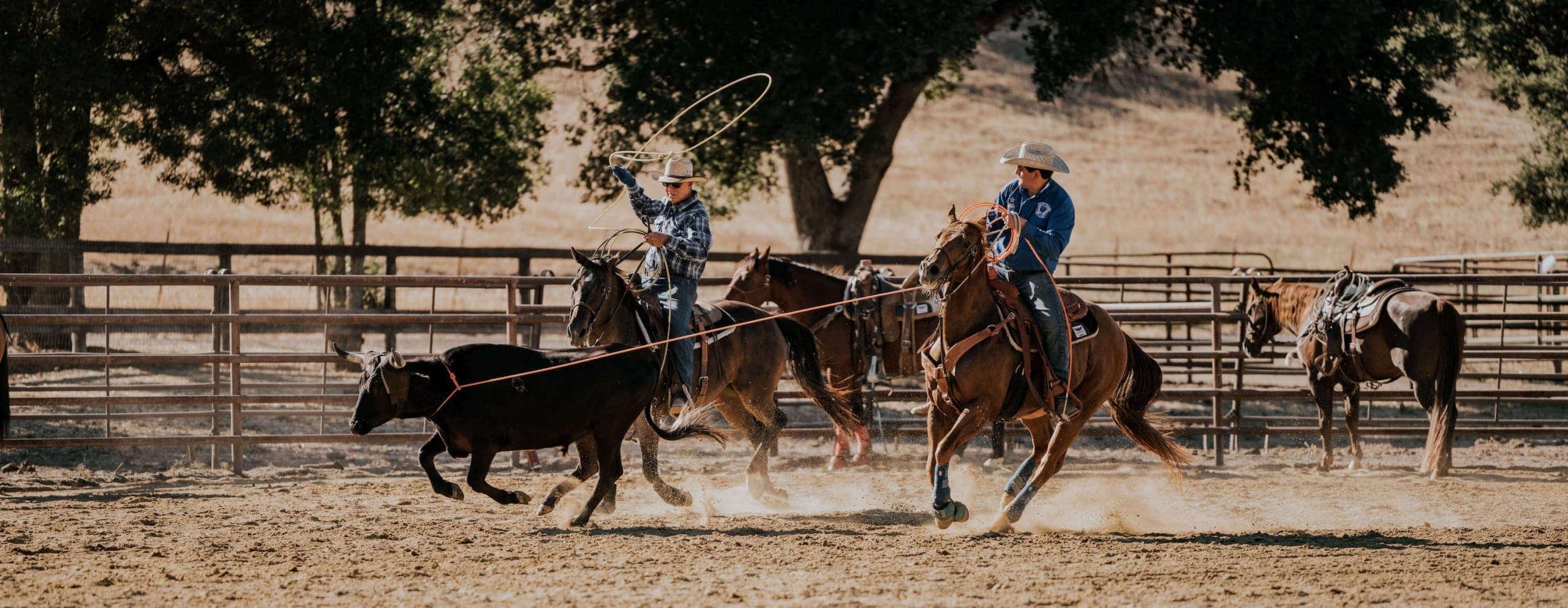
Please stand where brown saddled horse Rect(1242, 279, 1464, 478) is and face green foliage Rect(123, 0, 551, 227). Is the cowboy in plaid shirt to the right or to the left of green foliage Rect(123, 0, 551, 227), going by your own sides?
left

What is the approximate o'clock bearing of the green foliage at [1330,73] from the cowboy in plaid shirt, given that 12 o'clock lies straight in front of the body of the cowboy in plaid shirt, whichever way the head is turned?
The green foliage is roughly at 6 o'clock from the cowboy in plaid shirt.

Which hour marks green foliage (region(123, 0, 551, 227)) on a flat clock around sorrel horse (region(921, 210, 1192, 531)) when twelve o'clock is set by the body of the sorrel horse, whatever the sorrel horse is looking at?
The green foliage is roughly at 3 o'clock from the sorrel horse.

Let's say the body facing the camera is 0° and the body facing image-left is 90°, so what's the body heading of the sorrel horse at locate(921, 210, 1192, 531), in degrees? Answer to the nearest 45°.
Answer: approximately 45°

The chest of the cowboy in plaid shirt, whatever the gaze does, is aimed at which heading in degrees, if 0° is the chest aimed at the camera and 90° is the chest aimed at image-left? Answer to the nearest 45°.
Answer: approximately 45°

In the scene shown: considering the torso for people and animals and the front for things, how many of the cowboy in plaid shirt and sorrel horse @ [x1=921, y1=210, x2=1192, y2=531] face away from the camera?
0

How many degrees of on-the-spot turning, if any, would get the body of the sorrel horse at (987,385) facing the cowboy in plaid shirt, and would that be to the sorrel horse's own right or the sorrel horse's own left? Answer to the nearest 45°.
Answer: approximately 45° to the sorrel horse's own right

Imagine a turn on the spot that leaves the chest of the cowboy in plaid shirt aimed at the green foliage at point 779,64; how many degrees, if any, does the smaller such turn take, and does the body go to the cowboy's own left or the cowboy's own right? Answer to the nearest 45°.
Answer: approximately 135° to the cowboy's own right

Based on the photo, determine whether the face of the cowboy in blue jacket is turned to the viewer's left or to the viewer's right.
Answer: to the viewer's left

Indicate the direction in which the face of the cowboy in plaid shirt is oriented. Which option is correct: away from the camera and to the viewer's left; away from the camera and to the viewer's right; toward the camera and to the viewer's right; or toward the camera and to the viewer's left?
toward the camera and to the viewer's left
